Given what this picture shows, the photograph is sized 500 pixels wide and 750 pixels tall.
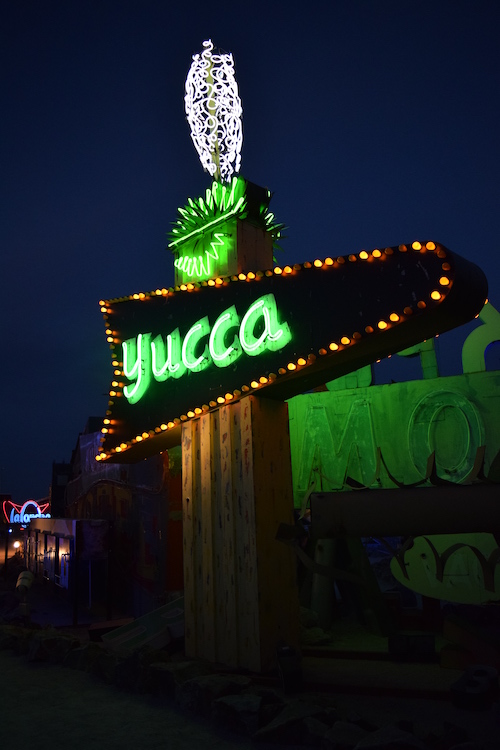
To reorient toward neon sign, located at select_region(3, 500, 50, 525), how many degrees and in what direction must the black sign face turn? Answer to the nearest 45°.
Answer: approximately 90° to its right

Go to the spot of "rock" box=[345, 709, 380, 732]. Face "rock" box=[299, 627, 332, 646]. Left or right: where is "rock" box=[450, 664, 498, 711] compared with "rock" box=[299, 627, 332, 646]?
right

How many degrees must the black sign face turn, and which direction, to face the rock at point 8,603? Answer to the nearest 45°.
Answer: approximately 90° to its right

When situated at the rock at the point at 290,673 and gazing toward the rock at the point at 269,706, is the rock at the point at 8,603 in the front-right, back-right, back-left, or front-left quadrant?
back-right

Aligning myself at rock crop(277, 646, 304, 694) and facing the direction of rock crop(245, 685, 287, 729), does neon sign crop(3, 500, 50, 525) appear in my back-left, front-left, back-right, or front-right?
back-right

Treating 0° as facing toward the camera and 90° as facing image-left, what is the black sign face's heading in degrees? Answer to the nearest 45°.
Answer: approximately 45°
